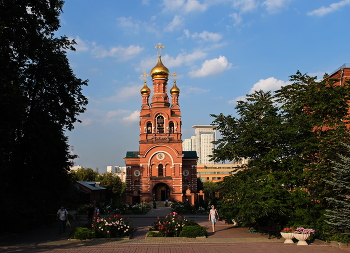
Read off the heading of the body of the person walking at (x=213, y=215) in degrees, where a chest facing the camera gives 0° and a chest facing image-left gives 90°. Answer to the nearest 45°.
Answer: approximately 0°

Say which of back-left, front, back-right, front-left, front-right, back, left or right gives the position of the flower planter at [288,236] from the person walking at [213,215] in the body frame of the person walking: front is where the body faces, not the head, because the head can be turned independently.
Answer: front-left

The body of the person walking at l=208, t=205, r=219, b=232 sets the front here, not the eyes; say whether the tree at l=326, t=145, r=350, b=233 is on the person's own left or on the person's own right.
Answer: on the person's own left

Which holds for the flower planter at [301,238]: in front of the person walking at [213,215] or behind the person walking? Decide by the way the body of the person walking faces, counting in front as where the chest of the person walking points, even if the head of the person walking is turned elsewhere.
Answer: in front

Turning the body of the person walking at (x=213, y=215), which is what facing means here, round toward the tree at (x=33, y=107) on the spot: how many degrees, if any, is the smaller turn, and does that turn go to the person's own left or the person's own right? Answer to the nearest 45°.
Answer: approximately 90° to the person's own right

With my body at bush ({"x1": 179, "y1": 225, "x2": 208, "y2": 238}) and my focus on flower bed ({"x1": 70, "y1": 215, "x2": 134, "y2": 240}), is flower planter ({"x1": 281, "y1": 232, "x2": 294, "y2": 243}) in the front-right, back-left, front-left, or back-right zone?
back-left

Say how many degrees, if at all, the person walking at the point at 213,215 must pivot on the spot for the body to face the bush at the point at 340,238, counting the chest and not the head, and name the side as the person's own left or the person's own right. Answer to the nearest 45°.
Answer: approximately 45° to the person's own left

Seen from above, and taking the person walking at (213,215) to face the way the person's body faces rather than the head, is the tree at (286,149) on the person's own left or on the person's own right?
on the person's own left

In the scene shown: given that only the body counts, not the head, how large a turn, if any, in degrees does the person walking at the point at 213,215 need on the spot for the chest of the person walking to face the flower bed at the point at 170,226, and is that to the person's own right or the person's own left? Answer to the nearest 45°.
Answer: approximately 45° to the person's own right

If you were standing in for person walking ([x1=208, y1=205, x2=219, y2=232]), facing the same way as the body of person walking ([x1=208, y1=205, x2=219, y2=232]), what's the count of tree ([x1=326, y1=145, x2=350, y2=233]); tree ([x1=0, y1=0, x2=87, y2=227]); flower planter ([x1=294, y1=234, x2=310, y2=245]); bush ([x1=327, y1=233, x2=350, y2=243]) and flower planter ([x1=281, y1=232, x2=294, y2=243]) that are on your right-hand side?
1

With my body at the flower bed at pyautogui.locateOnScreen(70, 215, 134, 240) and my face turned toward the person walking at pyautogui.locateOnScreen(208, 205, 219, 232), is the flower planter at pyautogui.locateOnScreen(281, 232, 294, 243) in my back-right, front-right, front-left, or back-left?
front-right

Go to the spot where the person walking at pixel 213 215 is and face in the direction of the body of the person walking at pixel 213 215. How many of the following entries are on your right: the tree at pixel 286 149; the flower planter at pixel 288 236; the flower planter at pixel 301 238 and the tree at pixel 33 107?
1

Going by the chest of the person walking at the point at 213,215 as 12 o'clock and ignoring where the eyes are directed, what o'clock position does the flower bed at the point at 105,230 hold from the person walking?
The flower bed is roughly at 2 o'clock from the person walking.
